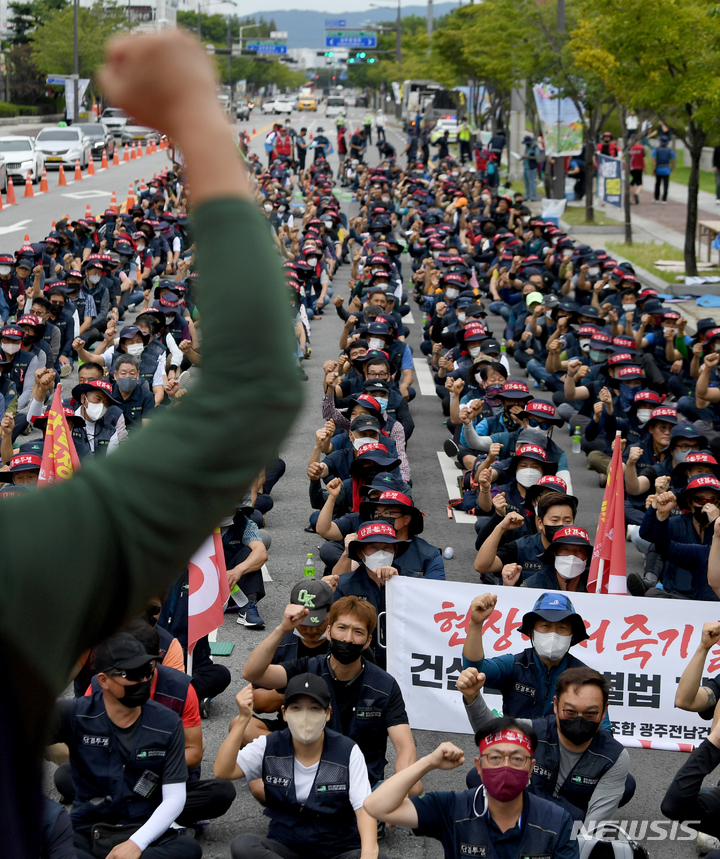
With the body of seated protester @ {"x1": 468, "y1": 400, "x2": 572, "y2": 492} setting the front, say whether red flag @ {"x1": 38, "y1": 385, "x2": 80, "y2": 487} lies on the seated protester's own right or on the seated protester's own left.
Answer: on the seated protester's own right

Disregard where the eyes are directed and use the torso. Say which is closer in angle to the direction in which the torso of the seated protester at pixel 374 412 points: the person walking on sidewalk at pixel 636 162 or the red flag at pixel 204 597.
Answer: the red flag

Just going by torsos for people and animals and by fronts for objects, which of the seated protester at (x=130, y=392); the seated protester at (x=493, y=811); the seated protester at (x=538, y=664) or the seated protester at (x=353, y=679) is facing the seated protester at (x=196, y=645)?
the seated protester at (x=130, y=392)

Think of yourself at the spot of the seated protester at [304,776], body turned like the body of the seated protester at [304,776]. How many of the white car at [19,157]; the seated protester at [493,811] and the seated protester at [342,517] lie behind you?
2

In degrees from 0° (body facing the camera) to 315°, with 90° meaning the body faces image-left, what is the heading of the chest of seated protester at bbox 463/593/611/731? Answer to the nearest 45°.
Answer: approximately 0°

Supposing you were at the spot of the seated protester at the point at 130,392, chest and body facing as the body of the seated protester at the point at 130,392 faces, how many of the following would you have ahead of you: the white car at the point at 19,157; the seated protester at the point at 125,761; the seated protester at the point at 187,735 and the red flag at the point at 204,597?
3

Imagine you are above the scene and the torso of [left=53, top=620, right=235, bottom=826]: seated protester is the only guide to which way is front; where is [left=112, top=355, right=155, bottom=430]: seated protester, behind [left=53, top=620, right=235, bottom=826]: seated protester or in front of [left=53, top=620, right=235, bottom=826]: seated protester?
behind

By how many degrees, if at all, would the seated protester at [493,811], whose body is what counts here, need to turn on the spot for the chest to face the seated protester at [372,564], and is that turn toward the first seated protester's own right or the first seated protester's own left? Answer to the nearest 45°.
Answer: approximately 180°

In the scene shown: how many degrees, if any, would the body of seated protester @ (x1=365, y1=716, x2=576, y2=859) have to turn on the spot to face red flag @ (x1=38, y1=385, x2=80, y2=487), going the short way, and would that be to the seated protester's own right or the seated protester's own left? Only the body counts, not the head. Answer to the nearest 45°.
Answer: approximately 135° to the seated protester's own right
